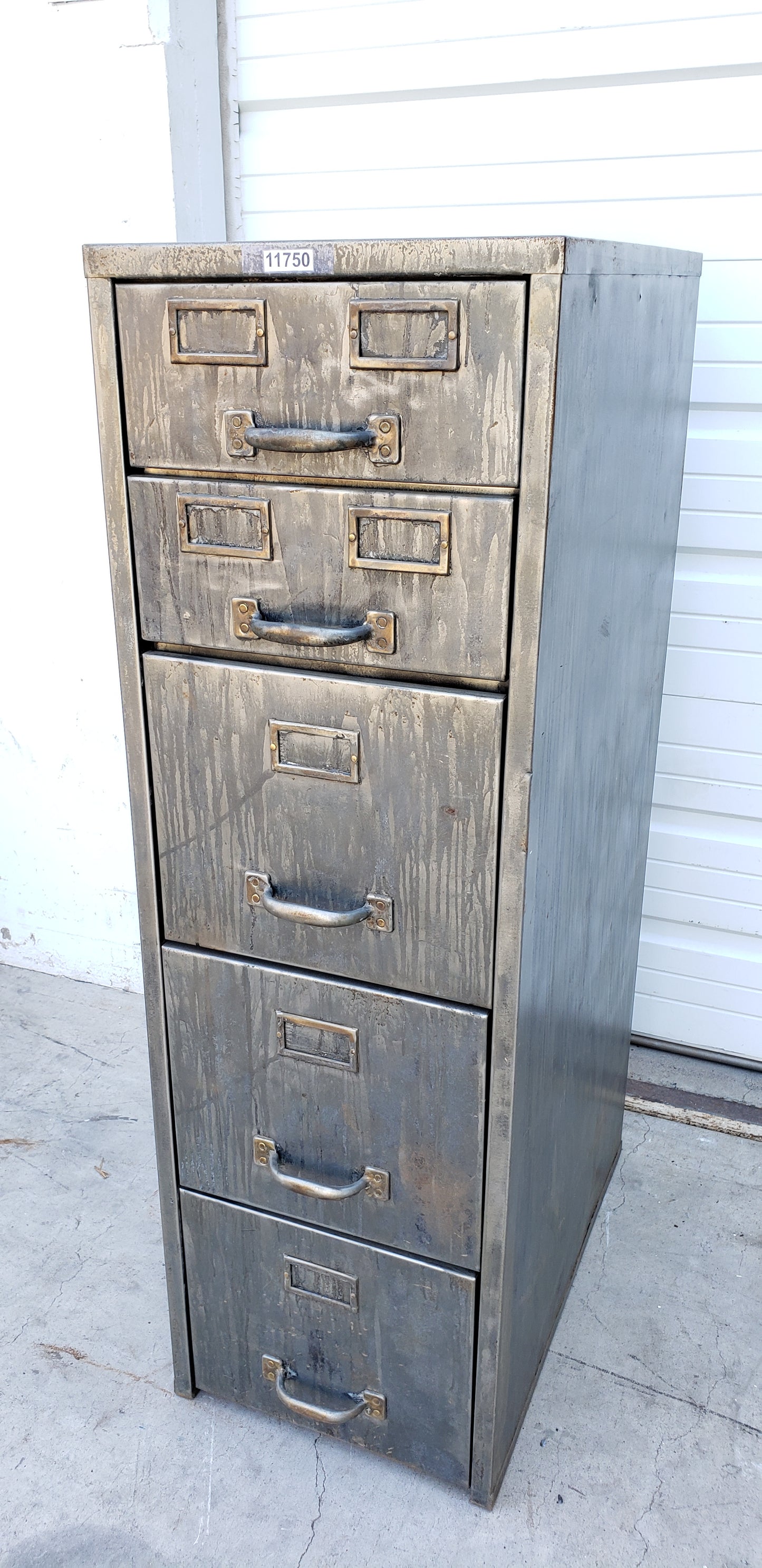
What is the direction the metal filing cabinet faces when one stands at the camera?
facing the viewer and to the left of the viewer
